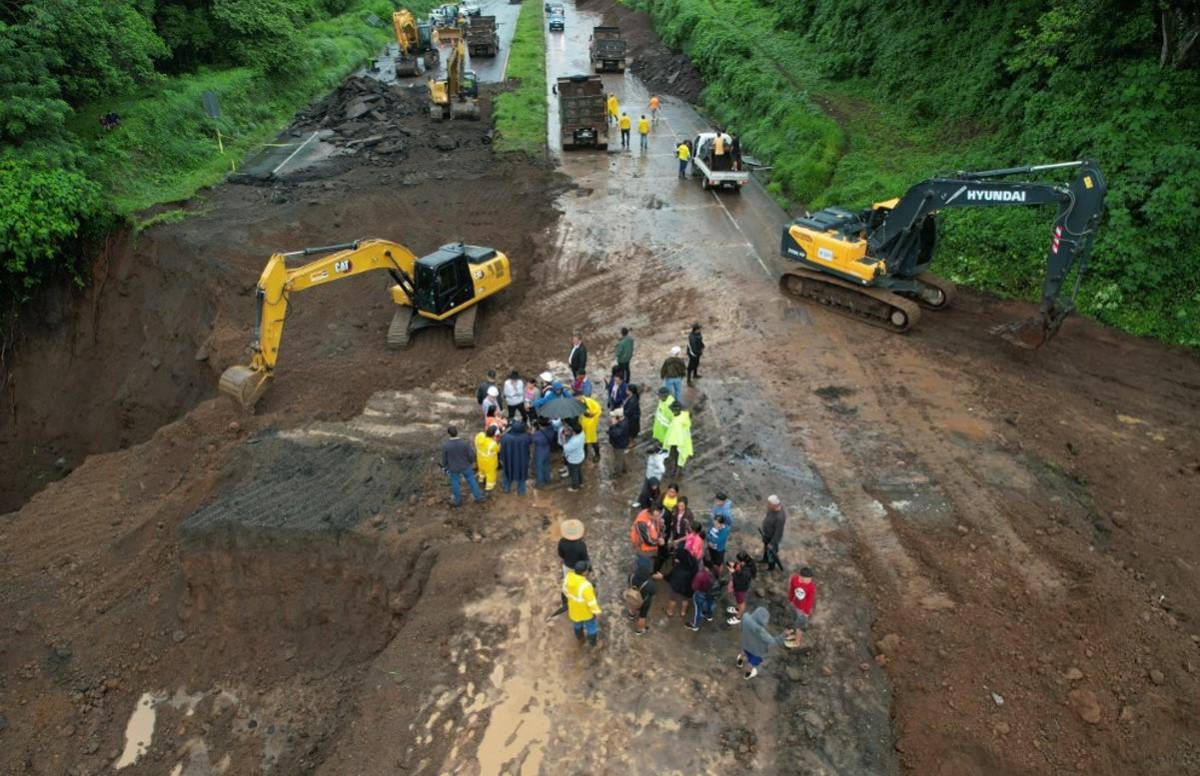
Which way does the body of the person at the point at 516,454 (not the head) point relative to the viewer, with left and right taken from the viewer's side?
facing away from the viewer

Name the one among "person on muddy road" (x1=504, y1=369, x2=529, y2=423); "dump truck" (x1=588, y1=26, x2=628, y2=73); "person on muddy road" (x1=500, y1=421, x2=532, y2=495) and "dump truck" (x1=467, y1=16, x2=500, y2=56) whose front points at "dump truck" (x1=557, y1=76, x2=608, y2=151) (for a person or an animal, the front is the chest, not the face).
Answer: "person on muddy road" (x1=500, y1=421, x2=532, y2=495)

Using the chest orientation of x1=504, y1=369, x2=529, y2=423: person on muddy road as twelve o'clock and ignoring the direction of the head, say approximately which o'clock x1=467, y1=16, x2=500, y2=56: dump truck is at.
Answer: The dump truck is roughly at 6 o'clock from the person on muddy road.

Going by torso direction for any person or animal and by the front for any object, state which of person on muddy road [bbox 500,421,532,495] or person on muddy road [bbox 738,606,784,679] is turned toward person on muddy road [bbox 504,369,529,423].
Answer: person on muddy road [bbox 500,421,532,495]

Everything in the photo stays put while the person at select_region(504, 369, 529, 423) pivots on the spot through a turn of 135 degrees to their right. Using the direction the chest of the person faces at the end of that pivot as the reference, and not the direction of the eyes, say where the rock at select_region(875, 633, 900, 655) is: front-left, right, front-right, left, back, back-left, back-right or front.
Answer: back

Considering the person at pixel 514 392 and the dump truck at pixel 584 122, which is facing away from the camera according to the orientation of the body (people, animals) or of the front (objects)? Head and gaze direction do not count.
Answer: the dump truck

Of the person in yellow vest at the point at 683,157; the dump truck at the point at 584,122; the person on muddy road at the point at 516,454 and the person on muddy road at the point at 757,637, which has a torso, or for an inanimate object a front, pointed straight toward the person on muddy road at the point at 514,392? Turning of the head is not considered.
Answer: the person on muddy road at the point at 516,454

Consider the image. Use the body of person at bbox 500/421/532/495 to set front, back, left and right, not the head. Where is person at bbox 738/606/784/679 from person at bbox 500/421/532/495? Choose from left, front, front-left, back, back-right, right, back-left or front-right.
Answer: back-right

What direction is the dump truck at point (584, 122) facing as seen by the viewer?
away from the camera

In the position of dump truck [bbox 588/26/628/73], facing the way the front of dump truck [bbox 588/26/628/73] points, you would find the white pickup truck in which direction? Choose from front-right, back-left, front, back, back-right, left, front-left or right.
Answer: back

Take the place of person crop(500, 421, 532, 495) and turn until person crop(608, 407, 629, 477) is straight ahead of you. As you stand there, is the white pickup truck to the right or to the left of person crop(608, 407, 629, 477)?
left
